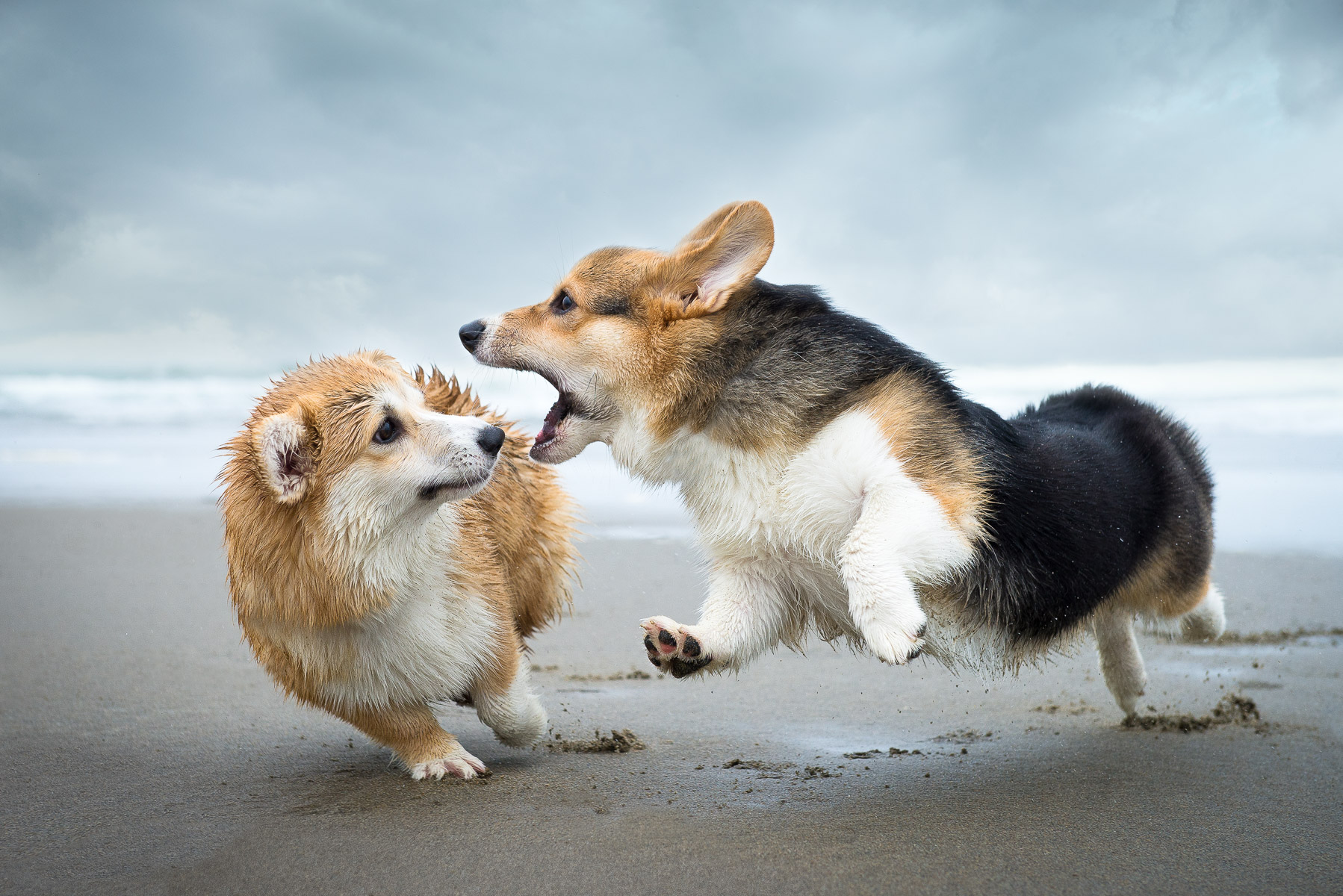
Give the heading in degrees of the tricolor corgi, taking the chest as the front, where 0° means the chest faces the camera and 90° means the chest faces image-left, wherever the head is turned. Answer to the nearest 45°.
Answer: approximately 90°

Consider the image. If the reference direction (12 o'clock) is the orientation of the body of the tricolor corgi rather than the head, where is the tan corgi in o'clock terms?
The tan corgi is roughly at 12 o'clock from the tricolor corgi.

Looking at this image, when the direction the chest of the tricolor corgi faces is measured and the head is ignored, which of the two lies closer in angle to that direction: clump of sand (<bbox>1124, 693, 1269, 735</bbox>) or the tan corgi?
the tan corgi
